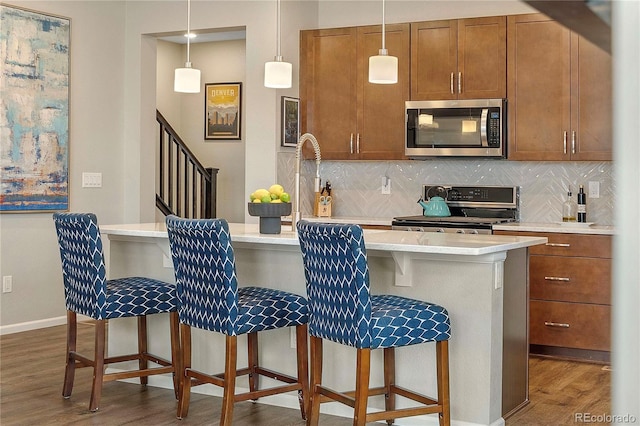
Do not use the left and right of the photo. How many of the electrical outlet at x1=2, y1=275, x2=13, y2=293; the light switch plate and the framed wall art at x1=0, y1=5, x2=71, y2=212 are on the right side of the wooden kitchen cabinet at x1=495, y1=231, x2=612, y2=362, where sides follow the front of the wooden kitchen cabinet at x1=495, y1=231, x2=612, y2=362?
3

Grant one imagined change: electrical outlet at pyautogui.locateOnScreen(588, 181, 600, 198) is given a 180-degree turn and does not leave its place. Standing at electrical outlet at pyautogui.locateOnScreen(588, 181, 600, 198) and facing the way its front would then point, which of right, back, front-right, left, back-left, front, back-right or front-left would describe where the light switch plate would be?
left

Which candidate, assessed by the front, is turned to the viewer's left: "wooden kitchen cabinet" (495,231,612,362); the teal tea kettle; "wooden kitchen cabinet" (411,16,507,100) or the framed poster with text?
the teal tea kettle

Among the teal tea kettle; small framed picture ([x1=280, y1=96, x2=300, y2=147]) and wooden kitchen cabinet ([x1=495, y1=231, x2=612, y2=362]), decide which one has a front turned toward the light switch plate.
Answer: the teal tea kettle

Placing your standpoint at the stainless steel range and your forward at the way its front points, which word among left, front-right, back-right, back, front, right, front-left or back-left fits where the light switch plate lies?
right

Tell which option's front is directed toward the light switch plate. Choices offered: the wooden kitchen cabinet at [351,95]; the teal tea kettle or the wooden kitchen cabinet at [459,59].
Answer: the teal tea kettle

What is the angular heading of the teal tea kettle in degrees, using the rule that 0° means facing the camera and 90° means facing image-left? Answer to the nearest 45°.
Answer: approximately 90°

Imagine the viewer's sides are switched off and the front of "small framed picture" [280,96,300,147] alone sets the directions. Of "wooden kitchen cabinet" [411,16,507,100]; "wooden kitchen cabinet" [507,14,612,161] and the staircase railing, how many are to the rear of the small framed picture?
1

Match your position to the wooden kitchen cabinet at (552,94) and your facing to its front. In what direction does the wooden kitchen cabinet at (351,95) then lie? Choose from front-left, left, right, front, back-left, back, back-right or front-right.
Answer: right
